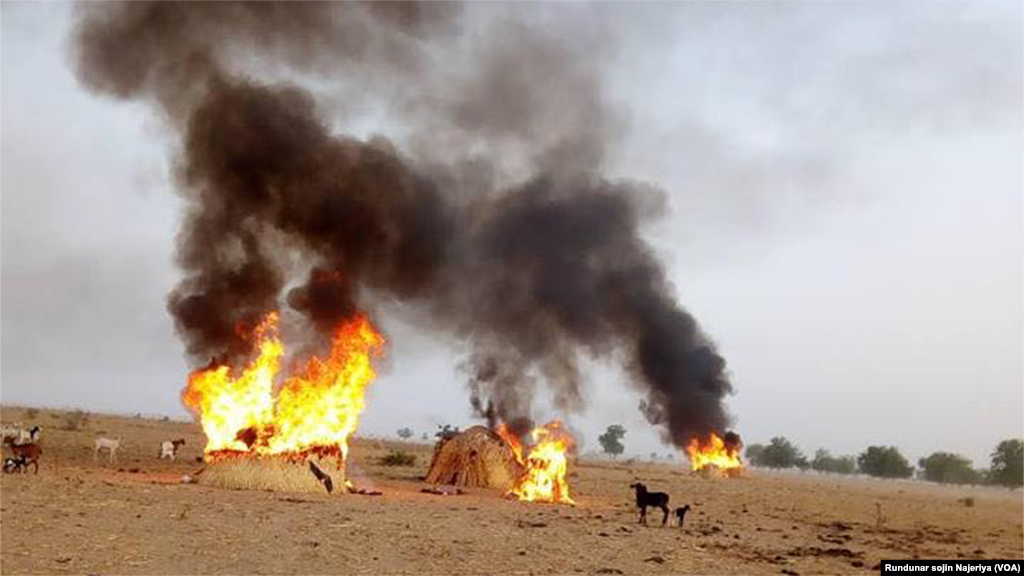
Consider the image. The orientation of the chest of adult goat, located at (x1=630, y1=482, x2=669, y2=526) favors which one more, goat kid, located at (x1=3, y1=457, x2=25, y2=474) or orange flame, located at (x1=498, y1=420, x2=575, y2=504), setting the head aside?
the goat kid

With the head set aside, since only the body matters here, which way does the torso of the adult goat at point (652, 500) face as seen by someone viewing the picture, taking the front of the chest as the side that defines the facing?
to the viewer's left

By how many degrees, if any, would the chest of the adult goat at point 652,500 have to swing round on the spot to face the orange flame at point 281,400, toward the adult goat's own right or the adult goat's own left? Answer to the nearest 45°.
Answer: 0° — it already faces it

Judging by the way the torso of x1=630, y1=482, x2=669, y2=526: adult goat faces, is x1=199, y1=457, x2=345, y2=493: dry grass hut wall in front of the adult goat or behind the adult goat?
in front

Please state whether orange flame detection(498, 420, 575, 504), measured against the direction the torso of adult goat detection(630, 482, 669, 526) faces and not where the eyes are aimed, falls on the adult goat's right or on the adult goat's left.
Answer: on the adult goat's right

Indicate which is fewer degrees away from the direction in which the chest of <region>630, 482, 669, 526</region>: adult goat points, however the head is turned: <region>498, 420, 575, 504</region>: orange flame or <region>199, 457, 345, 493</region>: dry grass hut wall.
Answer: the dry grass hut wall

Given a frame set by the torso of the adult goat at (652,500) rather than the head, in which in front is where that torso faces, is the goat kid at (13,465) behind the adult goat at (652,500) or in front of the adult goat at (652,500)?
in front

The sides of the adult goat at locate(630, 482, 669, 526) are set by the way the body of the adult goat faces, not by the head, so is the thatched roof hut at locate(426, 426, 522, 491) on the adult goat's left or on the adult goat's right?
on the adult goat's right

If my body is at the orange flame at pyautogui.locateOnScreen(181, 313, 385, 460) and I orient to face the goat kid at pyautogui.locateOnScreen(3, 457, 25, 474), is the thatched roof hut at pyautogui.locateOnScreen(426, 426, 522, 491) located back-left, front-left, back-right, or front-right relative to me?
back-right
